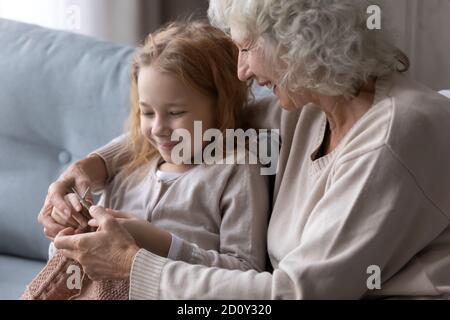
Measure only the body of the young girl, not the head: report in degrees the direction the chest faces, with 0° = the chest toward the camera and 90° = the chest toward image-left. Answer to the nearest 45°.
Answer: approximately 45°

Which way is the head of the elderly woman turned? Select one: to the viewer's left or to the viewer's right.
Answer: to the viewer's left

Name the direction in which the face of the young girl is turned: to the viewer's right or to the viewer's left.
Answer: to the viewer's left

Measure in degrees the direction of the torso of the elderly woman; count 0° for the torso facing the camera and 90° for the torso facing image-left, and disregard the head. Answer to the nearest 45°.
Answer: approximately 90°
